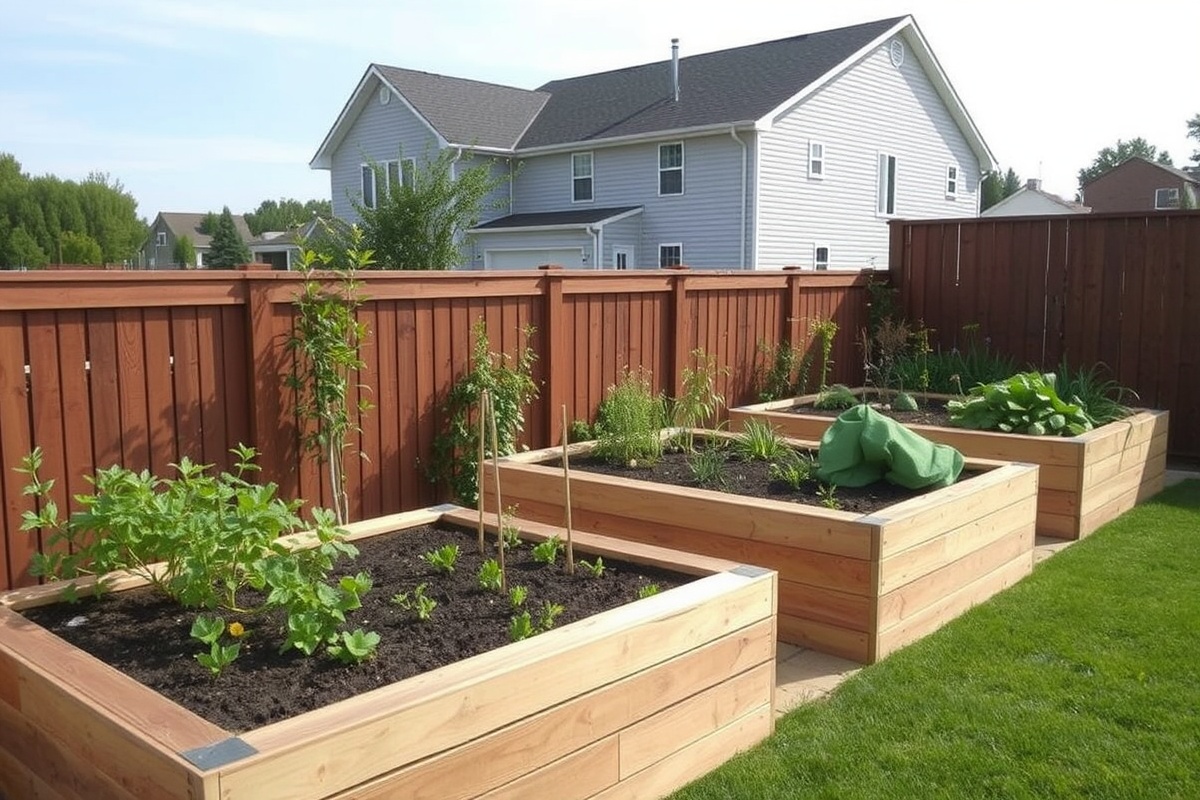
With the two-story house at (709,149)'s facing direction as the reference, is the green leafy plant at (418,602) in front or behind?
in front

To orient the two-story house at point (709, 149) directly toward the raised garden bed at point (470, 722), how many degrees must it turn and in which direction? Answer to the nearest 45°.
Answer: approximately 45° to its left

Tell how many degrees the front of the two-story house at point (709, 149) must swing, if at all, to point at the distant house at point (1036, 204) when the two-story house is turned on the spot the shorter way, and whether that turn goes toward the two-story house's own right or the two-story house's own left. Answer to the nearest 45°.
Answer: approximately 180°

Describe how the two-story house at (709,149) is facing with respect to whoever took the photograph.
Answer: facing the viewer and to the left of the viewer

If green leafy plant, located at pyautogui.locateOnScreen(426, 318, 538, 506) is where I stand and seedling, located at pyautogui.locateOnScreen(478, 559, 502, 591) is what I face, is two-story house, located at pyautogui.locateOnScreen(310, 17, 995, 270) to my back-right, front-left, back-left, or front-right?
back-left

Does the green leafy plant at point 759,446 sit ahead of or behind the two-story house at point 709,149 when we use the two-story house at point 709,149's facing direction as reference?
ahead

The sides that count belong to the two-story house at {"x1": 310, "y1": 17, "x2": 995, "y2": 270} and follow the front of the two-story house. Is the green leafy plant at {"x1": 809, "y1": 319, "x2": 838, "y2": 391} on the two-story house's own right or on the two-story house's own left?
on the two-story house's own left

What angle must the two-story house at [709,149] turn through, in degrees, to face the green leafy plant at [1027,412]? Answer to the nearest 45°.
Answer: approximately 45° to its left

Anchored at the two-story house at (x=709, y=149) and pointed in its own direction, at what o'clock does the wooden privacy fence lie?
The wooden privacy fence is roughly at 11 o'clock from the two-story house.

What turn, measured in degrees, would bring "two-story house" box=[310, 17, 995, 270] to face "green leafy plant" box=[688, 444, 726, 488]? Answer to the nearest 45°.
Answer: approximately 45° to its left

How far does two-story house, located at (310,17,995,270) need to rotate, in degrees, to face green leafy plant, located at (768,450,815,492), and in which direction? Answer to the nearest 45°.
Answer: approximately 45° to its left
